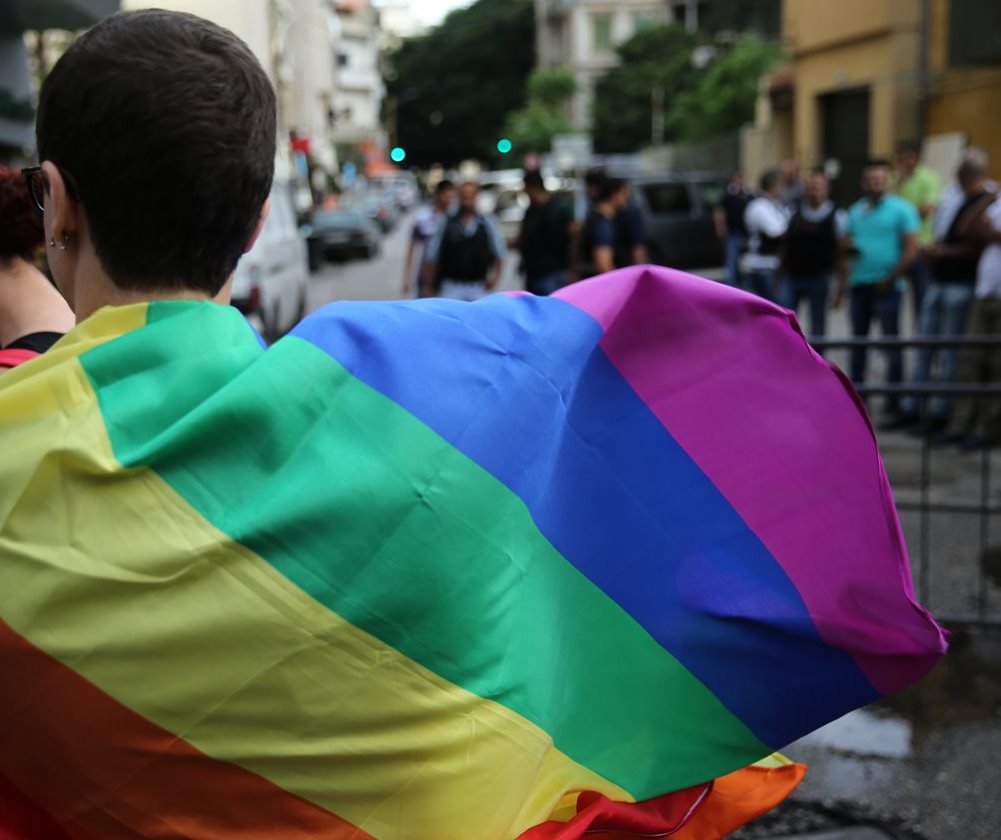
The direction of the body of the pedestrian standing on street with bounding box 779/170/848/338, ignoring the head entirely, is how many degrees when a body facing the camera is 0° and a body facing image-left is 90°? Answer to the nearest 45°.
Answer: approximately 0°

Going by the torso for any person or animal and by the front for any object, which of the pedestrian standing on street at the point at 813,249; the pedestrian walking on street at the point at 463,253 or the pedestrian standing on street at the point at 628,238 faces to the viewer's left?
the pedestrian standing on street at the point at 628,238

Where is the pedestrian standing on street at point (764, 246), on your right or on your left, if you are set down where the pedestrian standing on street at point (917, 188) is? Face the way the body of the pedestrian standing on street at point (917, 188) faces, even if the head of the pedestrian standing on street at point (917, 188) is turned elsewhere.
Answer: on your right

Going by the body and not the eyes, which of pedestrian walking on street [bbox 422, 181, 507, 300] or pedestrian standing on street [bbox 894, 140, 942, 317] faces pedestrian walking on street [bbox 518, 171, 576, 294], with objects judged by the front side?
pedestrian standing on street [bbox 894, 140, 942, 317]

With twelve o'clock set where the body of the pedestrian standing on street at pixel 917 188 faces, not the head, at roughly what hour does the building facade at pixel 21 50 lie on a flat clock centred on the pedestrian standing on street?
The building facade is roughly at 2 o'clock from the pedestrian standing on street.
